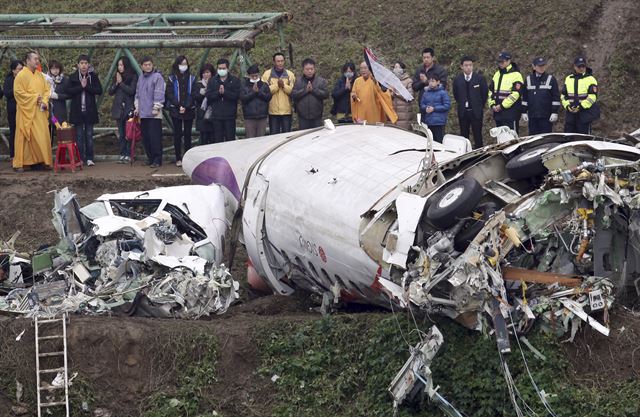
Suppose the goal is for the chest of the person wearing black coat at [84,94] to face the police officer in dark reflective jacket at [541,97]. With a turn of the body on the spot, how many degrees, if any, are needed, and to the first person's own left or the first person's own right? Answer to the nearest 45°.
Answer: approximately 45° to the first person's own left

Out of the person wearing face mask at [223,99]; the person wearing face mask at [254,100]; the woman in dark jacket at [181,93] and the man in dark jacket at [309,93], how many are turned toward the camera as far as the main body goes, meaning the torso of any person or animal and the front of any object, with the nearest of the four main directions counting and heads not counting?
4

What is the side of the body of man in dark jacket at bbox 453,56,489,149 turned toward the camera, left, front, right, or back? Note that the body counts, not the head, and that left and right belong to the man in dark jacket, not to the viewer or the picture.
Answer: front

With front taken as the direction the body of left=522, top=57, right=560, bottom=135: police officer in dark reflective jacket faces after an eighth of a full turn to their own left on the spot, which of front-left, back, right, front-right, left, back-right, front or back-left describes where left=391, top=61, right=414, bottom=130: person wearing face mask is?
back-right

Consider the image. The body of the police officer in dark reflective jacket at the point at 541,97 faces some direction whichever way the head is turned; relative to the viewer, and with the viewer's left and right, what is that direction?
facing the viewer

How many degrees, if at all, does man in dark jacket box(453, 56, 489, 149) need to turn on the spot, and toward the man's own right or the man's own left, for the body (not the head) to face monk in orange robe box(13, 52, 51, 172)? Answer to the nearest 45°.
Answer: approximately 90° to the man's own right

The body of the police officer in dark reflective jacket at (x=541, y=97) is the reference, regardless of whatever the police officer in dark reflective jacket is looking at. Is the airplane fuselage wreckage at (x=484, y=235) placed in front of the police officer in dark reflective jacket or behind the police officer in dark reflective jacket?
in front

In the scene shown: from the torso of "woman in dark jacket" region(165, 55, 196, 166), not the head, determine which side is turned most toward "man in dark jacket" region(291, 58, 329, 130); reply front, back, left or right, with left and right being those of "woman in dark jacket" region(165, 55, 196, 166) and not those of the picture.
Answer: left

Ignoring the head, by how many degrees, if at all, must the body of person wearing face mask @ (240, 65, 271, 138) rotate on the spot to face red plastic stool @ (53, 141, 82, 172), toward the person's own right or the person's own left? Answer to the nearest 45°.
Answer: approximately 90° to the person's own right

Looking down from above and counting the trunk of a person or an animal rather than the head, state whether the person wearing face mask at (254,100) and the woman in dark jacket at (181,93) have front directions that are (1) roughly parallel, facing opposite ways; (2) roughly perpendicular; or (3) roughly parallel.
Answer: roughly parallel

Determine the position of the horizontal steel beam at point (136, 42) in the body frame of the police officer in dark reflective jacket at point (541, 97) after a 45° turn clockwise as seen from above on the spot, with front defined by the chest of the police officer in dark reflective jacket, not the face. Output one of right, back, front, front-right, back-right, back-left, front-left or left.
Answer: front-right

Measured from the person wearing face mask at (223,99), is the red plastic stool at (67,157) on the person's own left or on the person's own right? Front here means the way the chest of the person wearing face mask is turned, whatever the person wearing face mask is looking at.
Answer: on the person's own right

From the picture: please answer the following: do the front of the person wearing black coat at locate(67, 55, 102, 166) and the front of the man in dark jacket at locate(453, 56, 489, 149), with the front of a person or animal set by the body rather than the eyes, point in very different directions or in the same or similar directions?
same or similar directions

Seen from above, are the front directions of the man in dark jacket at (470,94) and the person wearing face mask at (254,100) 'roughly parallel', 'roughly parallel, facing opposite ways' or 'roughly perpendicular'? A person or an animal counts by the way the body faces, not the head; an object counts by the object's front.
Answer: roughly parallel

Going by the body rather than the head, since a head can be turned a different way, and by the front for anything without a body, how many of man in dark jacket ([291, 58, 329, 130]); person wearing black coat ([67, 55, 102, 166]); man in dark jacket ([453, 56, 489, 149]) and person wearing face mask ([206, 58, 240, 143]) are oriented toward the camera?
4

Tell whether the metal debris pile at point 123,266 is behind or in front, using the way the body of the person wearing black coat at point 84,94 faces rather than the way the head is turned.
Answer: in front

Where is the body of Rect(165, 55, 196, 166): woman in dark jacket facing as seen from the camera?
toward the camera
